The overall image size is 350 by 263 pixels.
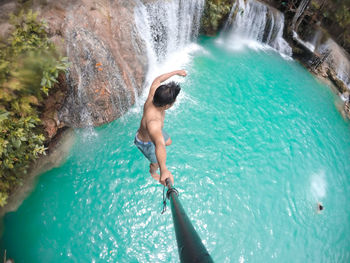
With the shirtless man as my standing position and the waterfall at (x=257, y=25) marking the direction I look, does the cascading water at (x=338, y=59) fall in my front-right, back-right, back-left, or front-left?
front-right

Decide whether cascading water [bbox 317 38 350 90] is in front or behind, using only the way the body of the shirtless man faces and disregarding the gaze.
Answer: in front
